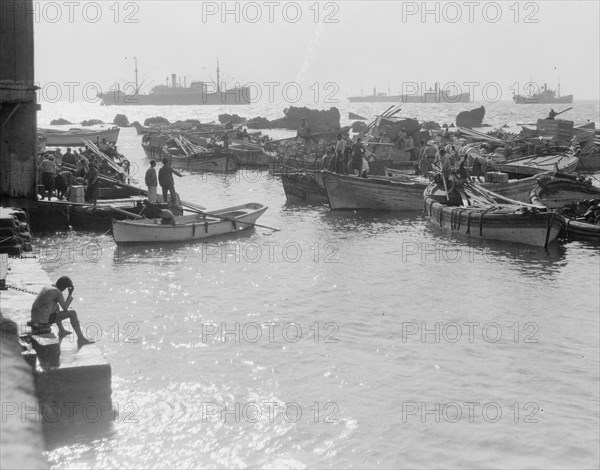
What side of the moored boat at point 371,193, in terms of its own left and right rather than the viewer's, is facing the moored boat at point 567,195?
back

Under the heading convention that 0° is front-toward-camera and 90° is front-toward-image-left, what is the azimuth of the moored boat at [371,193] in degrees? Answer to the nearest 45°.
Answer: approximately 90°

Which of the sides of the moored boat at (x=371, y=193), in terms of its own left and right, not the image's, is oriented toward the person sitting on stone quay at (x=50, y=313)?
left

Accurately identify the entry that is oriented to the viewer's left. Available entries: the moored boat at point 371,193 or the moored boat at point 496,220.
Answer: the moored boat at point 371,193

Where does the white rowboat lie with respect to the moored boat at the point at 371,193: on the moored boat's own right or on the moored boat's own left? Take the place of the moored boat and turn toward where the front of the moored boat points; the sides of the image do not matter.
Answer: on the moored boat's own left

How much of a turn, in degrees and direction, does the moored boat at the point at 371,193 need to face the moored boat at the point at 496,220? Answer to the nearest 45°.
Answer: approximately 135° to its left

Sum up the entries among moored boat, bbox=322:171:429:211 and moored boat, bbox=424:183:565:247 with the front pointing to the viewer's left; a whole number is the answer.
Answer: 1

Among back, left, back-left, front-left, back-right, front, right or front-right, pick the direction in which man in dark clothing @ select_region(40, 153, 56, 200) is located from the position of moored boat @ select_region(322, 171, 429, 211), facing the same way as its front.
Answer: front-left

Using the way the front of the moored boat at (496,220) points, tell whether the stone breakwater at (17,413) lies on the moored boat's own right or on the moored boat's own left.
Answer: on the moored boat's own right

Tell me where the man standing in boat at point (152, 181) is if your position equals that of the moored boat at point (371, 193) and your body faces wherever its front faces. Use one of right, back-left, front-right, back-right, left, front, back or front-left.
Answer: front-left

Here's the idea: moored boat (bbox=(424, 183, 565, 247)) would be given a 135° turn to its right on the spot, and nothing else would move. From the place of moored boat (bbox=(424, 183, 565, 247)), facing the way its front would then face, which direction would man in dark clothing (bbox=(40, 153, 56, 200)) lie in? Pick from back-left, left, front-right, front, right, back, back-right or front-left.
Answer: front
